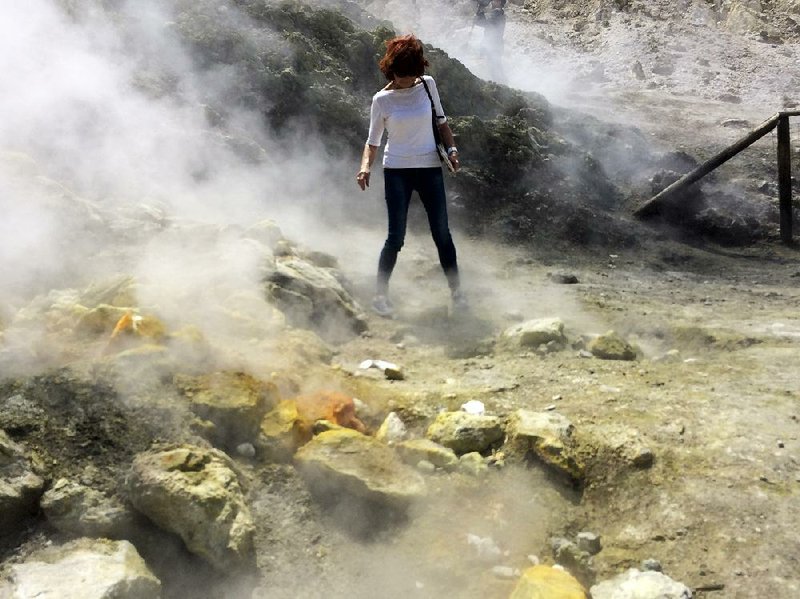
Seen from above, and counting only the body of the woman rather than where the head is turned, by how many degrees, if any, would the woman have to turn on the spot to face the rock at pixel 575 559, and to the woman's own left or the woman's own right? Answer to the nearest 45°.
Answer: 0° — they already face it

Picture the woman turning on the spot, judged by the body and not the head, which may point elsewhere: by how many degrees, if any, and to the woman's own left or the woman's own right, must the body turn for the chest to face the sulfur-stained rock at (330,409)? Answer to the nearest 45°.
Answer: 0° — they already face it

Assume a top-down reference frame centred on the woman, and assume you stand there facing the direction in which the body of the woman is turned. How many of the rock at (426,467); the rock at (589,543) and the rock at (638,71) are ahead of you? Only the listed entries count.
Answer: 2

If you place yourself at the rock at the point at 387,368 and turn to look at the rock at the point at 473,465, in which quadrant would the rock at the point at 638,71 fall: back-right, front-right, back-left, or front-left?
back-left

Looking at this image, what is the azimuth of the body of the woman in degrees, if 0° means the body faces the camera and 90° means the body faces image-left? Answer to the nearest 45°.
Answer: approximately 0°

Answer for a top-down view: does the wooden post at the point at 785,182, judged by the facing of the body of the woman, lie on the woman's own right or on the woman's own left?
on the woman's own left

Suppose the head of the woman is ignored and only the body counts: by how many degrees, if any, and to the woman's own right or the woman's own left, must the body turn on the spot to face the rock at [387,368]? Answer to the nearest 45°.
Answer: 0° — they already face it

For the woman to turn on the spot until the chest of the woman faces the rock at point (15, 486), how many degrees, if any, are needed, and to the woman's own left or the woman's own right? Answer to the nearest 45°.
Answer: approximately 45° to the woman's own right

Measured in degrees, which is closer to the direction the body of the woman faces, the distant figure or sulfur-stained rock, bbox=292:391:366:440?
the sulfur-stained rock
